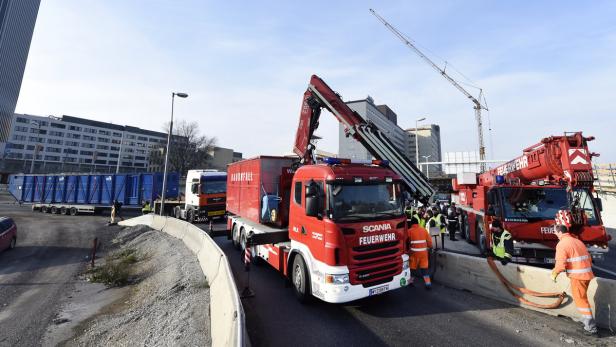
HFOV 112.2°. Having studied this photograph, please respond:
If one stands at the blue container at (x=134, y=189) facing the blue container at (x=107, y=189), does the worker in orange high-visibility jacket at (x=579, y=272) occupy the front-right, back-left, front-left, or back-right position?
back-left

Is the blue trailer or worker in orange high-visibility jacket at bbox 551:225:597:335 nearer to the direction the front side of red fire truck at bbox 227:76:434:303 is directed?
the worker in orange high-visibility jacket

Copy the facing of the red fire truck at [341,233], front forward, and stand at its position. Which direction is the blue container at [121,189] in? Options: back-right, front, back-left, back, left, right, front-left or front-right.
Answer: back

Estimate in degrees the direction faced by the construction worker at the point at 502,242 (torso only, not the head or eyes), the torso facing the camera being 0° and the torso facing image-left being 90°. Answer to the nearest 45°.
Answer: approximately 45°

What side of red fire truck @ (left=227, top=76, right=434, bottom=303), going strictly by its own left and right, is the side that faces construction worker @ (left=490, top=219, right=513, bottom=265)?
left

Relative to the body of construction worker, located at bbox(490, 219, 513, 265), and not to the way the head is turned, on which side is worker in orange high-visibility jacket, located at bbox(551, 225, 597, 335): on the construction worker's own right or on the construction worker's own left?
on the construction worker's own left

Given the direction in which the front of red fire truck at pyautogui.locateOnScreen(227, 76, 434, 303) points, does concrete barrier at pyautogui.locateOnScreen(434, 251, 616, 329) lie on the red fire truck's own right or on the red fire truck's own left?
on the red fire truck's own left

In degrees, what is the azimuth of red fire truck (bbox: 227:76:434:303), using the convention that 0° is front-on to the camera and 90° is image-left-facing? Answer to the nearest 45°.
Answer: approximately 315°
